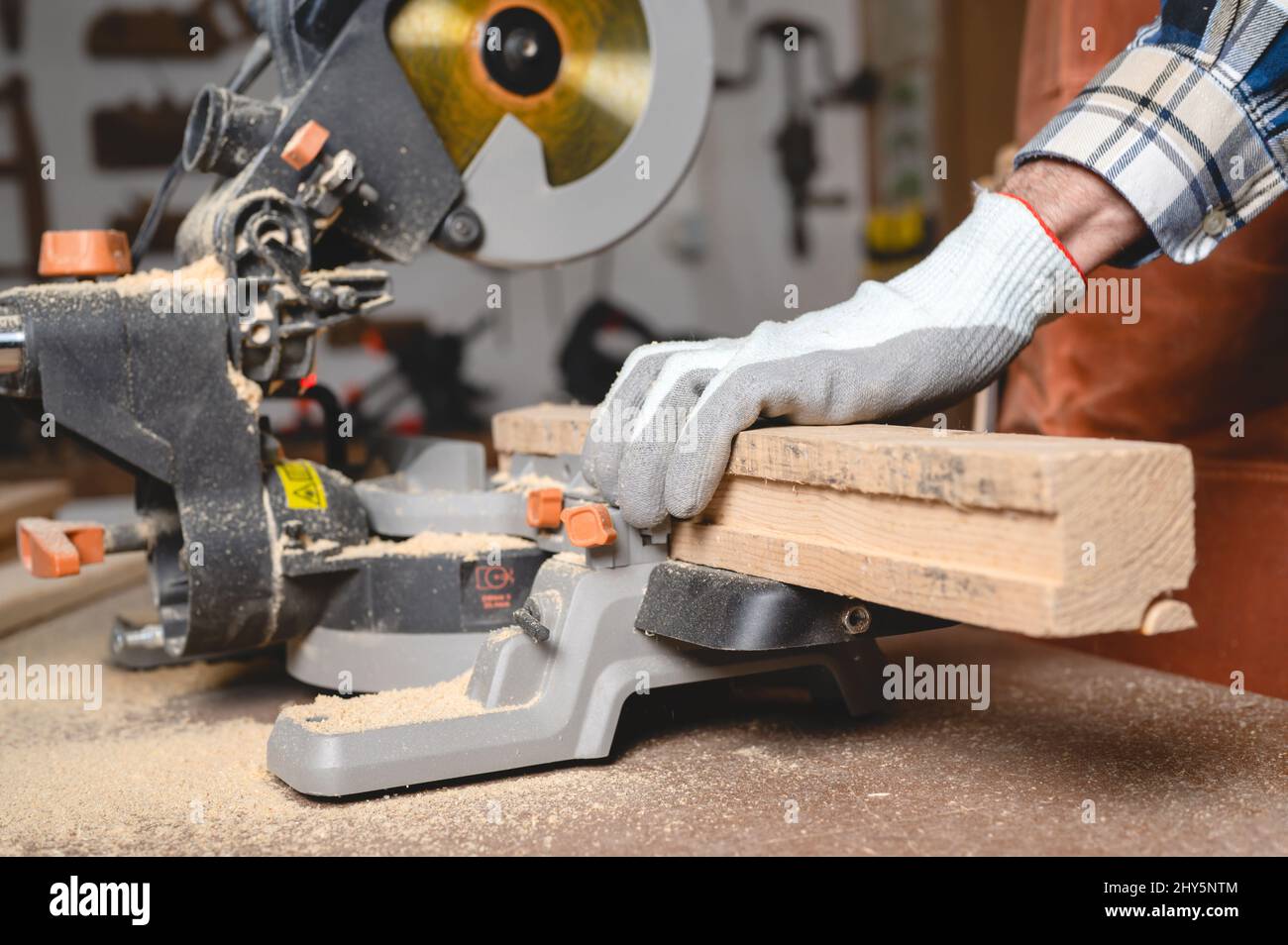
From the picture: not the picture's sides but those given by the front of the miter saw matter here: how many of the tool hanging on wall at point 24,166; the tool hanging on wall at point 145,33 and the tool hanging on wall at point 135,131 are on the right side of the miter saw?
0

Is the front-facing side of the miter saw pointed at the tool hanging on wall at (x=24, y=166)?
no

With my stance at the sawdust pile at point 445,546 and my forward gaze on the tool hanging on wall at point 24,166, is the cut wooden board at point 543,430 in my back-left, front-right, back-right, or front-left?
front-right

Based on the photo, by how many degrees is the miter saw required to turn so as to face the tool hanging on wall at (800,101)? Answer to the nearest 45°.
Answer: approximately 45° to its left

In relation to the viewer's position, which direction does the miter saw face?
facing away from the viewer and to the right of the viewer

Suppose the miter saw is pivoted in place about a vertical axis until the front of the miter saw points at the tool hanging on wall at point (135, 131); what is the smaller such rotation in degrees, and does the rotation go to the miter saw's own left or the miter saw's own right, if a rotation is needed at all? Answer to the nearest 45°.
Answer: approximately 45° to the miter saw's own left
